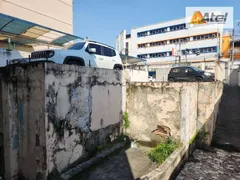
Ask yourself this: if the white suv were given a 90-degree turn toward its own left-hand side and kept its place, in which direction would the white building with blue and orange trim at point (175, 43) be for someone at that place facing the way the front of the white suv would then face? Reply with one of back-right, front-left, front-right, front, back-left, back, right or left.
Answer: left

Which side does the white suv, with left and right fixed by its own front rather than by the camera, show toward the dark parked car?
back

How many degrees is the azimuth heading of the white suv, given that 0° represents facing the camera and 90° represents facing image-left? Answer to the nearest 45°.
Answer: approximately 45°

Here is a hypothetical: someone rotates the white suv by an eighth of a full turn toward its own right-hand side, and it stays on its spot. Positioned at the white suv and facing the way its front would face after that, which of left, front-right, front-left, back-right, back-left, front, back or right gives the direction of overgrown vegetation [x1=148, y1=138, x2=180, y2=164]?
back-left
